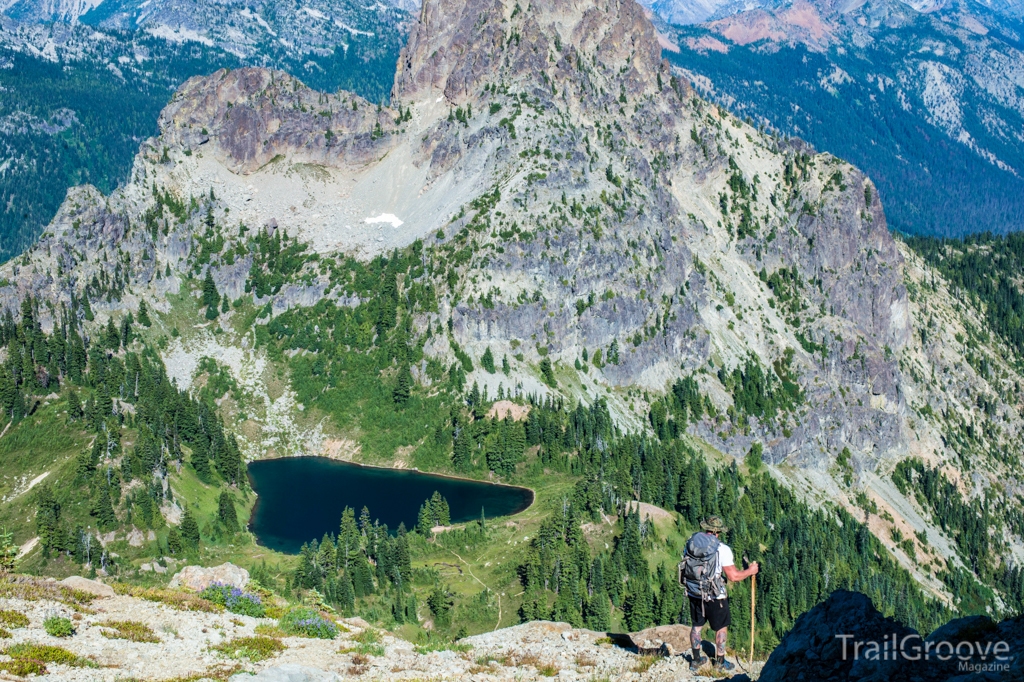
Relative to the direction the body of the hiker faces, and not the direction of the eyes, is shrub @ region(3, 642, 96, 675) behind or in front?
behind

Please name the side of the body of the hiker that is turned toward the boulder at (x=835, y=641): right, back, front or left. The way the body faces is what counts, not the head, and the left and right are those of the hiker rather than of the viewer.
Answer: right

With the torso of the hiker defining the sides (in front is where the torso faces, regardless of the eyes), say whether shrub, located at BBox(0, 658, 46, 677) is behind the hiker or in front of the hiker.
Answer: behind

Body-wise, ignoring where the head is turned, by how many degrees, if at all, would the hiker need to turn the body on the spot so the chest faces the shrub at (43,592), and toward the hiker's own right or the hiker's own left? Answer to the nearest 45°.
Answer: approximately 135° to the hiker's own left

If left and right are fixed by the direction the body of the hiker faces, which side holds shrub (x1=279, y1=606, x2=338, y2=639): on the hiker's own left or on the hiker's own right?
on the hiker's own left

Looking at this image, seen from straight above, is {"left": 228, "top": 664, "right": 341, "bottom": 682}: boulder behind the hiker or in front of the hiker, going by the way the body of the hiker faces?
behind

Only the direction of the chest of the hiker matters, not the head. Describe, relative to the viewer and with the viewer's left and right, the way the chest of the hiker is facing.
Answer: facing away from the viewer and to the right of the viewer
